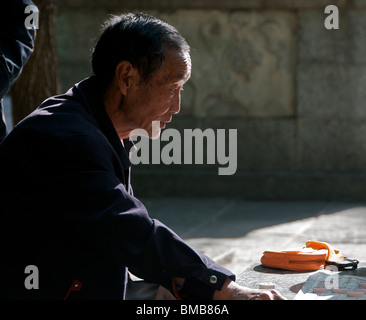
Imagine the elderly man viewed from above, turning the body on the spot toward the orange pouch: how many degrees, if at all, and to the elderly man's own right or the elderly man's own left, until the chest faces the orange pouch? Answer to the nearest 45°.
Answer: approximately 45° to the elderly man's own left

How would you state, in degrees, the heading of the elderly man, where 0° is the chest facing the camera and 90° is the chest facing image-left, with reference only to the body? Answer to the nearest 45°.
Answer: approximately 270°

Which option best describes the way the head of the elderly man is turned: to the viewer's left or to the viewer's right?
to the viewer's right
